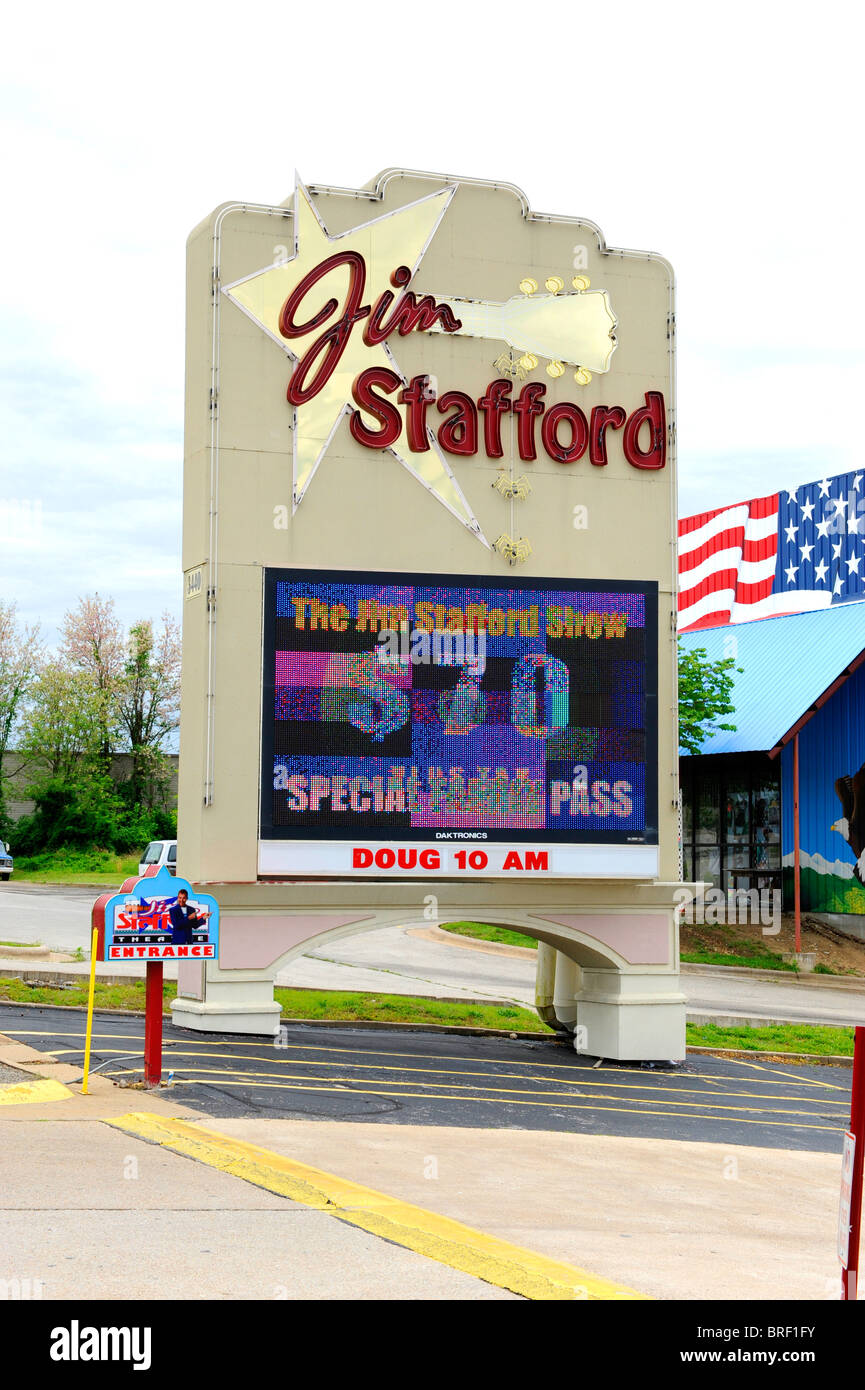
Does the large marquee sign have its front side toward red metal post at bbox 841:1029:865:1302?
yes

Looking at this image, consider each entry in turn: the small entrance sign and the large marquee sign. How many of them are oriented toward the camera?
2

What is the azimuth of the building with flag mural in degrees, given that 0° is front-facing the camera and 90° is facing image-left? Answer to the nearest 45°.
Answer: approximately 45°

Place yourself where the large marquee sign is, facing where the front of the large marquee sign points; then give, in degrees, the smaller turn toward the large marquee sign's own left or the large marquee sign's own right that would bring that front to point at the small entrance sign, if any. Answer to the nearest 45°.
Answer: approximately 45° to the large marquee sign's own right

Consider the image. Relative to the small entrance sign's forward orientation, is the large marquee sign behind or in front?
behind

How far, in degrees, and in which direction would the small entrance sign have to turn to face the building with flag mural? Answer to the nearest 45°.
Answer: approximately 135° to its left

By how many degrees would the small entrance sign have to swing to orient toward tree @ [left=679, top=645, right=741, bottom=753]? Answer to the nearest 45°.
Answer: approximately 135° to its left

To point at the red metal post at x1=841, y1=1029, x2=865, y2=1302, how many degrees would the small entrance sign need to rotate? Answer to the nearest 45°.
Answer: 0° — it already faces it

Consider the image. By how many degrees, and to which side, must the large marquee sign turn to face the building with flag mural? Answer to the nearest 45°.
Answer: approximately 135° to its left

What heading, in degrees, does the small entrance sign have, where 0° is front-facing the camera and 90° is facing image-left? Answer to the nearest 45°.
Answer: approximately 0°
